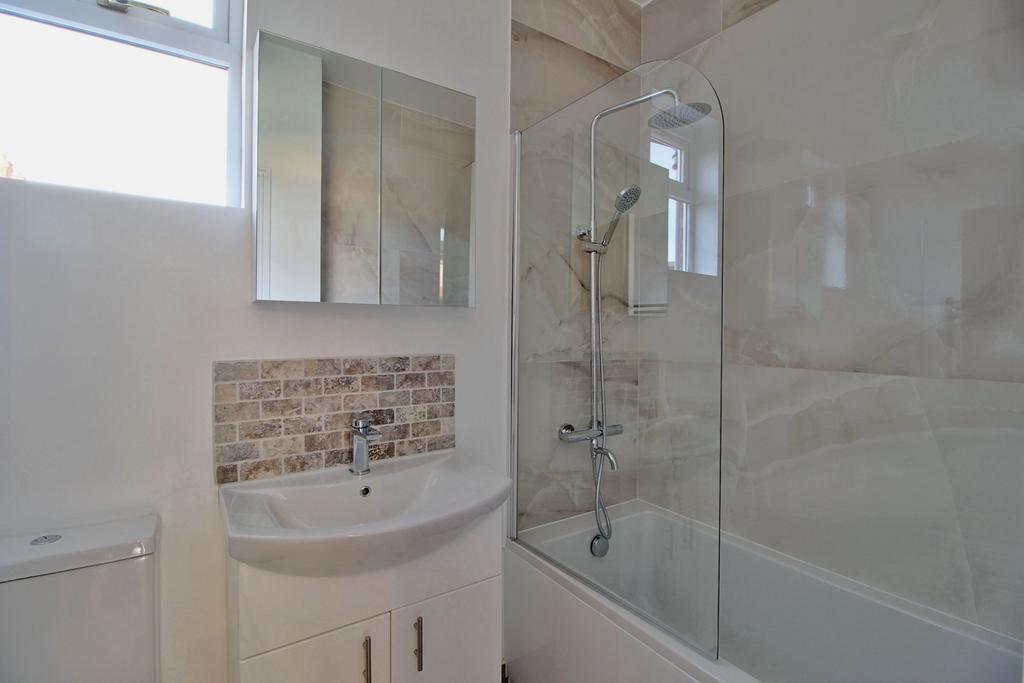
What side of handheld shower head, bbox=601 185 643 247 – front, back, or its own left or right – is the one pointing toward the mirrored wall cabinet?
right

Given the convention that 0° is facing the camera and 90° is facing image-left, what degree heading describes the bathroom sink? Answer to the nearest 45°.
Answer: approximately 315°

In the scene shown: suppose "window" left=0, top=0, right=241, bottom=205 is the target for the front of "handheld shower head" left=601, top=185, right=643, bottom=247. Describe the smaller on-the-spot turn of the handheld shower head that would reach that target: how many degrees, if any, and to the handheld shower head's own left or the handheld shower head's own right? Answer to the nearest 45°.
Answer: approximately 90° to the handheld shower head's own right
